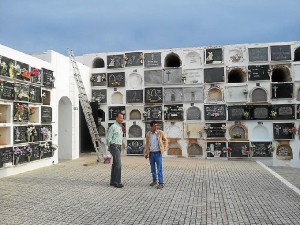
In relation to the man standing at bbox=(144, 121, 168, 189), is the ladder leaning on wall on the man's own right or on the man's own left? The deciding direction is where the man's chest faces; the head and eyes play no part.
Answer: on the man's own right

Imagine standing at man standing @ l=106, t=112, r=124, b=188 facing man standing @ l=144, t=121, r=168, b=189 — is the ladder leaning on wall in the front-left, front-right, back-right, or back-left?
back-left

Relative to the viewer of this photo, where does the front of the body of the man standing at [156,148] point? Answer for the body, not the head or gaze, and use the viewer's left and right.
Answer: facing the viewer and to the left of the viewer

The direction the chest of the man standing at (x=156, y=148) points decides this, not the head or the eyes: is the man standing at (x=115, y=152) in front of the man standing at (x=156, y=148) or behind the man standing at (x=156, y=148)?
in front

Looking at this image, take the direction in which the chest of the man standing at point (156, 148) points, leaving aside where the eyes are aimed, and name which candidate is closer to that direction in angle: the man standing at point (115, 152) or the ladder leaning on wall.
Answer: the man standing
